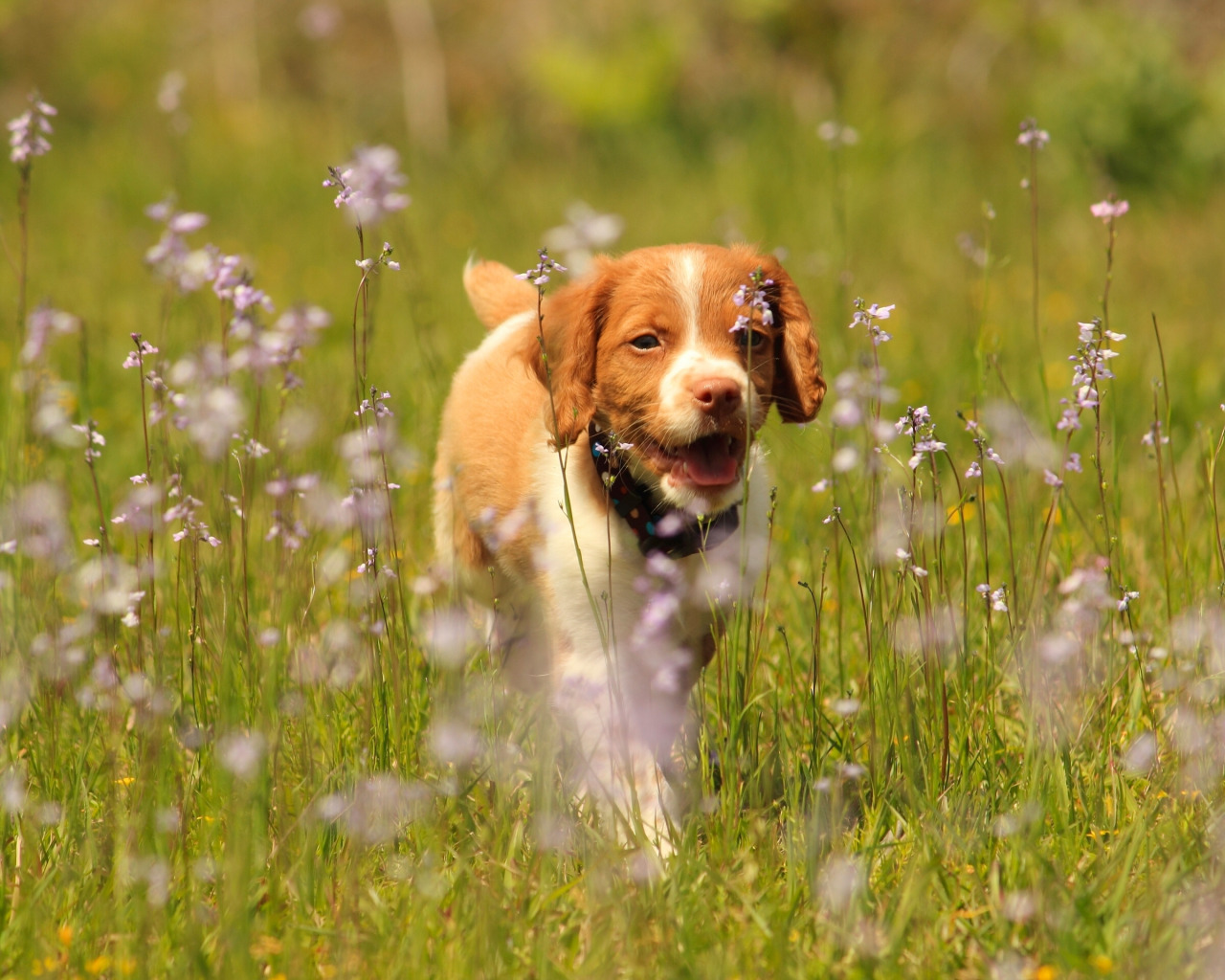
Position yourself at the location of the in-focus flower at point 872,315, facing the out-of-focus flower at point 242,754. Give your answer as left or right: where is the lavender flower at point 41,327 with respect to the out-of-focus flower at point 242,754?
right

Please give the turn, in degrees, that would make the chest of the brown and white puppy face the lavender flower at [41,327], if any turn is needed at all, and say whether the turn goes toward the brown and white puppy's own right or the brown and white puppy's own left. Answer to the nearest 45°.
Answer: approximately 135° to the brown and white puppy's own right

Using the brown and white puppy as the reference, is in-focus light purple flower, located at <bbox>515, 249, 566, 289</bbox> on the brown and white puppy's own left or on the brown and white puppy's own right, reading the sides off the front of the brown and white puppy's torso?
on the brown and white puppy's own right

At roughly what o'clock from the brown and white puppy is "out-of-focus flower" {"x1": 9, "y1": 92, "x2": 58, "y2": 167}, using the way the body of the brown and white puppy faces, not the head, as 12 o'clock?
The out-of-focus flower is roughly at 4 o'clock from the brown and white puppy.

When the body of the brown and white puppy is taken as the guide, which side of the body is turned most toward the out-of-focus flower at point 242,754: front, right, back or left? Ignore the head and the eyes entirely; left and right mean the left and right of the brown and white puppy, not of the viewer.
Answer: right

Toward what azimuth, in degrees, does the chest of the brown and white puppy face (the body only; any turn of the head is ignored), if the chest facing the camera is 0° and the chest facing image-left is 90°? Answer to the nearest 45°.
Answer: approximately 315°
